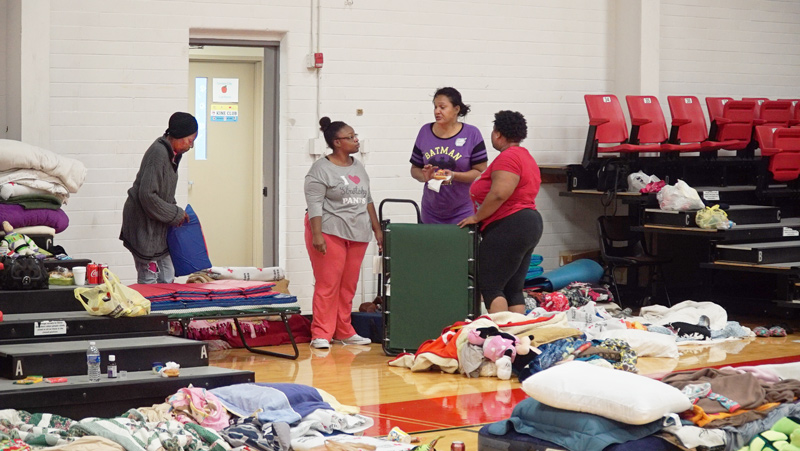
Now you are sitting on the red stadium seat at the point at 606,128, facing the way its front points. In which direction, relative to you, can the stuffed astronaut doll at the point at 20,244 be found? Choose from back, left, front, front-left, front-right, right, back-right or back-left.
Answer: right

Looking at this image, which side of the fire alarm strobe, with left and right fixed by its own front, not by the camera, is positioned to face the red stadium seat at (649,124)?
left

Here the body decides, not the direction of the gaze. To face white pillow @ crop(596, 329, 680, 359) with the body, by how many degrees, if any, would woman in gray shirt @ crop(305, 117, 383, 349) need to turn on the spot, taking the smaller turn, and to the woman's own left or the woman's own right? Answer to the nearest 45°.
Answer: approximately 45° to the woman's own left

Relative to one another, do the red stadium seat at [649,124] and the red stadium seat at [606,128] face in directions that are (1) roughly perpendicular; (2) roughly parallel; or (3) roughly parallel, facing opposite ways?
roughly parallel

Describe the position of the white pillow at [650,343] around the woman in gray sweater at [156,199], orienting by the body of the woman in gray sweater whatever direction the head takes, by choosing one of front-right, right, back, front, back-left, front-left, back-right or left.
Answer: front

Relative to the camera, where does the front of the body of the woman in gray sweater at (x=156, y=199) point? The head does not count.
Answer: to the viewer's right

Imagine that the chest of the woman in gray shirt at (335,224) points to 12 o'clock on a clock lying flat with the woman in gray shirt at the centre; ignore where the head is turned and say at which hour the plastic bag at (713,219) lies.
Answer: The plastic bag is roughly at 10 o'clock from the woman in gray shirt.

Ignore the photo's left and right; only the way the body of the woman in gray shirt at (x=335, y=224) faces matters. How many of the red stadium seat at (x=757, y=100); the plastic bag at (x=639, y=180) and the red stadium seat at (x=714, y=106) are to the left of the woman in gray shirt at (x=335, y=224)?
3

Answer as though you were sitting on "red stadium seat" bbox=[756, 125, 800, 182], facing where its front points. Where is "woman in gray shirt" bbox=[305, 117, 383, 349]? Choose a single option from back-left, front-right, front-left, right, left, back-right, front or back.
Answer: right

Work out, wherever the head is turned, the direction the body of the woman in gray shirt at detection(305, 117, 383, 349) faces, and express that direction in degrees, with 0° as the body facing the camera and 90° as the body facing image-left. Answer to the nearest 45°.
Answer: approximately 315°

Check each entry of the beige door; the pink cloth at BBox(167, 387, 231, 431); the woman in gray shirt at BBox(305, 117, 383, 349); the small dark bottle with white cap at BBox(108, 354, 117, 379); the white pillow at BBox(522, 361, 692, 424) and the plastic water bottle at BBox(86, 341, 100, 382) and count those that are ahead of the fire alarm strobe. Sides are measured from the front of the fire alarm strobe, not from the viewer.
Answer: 5

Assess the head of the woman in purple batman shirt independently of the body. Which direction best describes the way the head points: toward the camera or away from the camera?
toward the camera

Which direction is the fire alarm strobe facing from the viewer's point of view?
toward the camera

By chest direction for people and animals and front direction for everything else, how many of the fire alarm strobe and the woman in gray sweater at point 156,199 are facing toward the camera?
1

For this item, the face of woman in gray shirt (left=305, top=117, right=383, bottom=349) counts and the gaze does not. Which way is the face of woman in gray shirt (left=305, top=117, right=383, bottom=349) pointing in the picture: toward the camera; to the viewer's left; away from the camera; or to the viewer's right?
to the viewer's right

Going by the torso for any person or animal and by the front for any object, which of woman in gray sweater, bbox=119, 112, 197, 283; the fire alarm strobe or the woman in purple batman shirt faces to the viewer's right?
the woman in gray sweater

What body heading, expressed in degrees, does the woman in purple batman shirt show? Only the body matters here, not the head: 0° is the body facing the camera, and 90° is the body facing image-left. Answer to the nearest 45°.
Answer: approximately 45°

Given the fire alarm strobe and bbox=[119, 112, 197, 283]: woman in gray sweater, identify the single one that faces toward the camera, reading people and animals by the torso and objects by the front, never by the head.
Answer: the fire alarm strobe

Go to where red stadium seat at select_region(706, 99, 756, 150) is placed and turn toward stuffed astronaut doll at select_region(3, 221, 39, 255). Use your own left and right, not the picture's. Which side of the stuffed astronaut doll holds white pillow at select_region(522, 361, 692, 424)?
left
